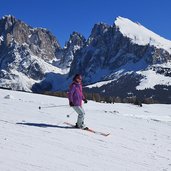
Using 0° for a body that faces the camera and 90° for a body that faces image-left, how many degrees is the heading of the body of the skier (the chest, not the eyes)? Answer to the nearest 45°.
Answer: approximately 315°
